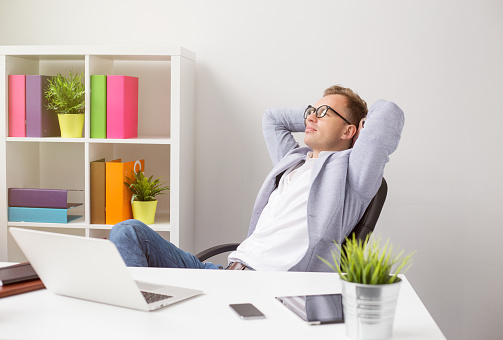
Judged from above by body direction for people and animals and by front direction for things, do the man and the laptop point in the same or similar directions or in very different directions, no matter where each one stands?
very different directions

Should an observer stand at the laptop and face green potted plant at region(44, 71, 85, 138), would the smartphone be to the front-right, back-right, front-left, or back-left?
back-right

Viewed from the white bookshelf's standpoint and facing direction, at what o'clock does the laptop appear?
The laptop is roughly at 12 o'clock from the white bookshelf.

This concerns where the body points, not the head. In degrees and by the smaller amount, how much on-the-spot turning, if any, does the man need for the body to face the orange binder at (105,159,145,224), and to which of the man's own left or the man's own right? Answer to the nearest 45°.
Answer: approximately 90° to the man's own right

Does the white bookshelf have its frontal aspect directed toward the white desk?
yes

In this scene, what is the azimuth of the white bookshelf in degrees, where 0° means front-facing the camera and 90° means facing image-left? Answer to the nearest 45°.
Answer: approximately 0°

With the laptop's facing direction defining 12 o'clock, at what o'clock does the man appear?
The man is roughly at 12 o'clock from the laptop.

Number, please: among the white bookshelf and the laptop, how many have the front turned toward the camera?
1

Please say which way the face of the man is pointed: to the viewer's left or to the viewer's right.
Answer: to the viewer's left

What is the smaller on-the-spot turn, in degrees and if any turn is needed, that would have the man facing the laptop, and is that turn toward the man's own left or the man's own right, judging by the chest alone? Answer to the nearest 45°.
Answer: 0° — they already face it

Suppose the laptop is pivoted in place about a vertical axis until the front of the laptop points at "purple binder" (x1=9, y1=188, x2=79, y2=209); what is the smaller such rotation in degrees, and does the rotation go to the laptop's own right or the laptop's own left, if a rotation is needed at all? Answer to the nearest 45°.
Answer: approximately 45° to the laptop's own left

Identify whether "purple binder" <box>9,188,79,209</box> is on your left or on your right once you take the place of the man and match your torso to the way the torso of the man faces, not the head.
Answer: on your right

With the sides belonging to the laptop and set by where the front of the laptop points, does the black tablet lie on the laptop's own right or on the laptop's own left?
on the laptop's own right

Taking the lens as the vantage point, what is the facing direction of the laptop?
facing away from the viewer and to the right of the viewer

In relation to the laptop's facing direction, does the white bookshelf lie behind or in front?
in front
